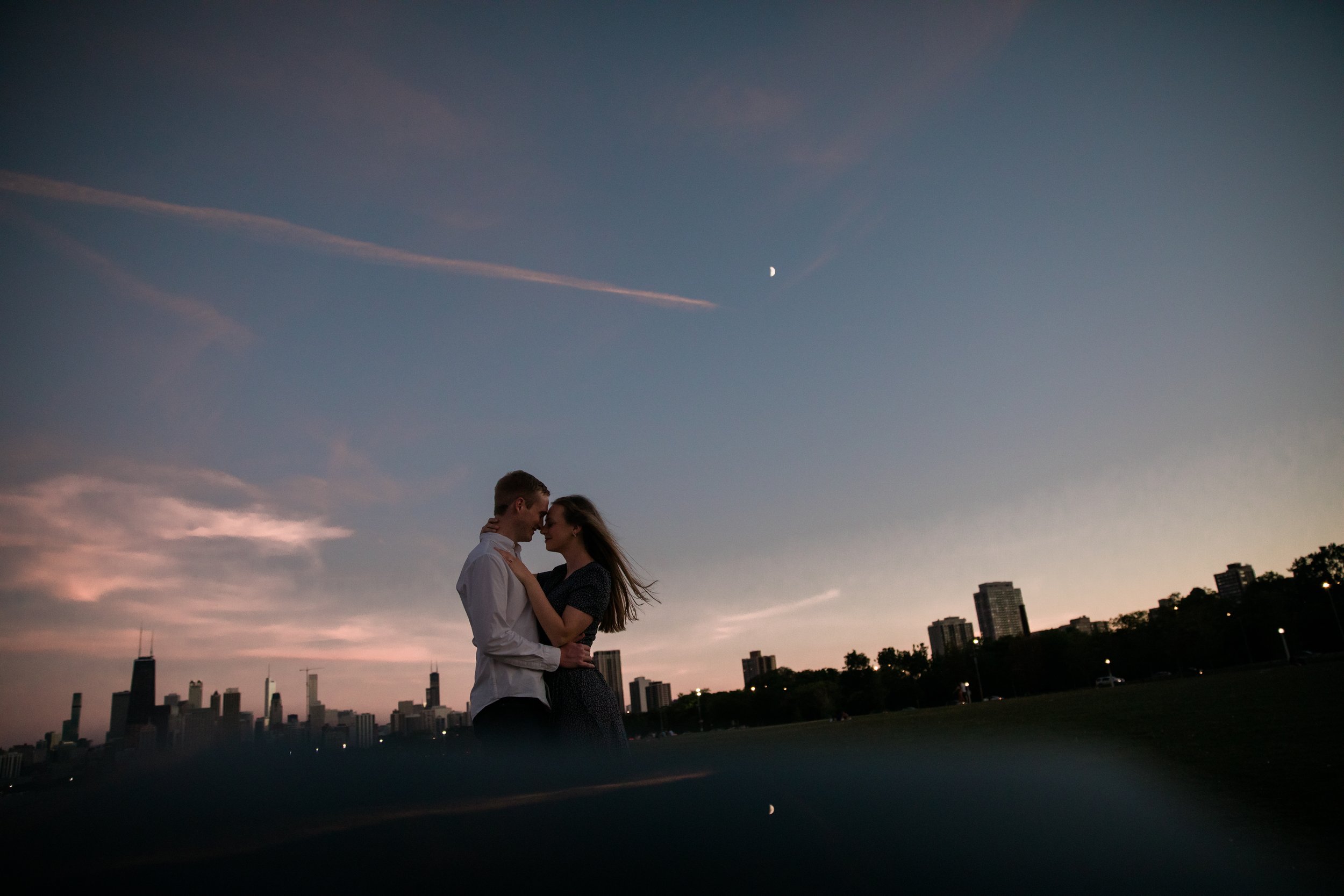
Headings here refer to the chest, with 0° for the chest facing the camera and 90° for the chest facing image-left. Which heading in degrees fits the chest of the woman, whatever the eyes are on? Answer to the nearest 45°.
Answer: approximately 90°

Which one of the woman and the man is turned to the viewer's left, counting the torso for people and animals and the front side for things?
the woman

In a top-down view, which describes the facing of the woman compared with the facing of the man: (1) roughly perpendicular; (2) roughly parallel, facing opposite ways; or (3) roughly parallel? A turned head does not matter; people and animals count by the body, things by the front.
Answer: roughly parallel, facing opposite ways

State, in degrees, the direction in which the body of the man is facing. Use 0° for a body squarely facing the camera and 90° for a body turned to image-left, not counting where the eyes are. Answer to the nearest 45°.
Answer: approximately 270°

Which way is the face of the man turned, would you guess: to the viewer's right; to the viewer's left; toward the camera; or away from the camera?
to the viewer's right

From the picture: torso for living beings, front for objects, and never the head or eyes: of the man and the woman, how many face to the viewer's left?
1
